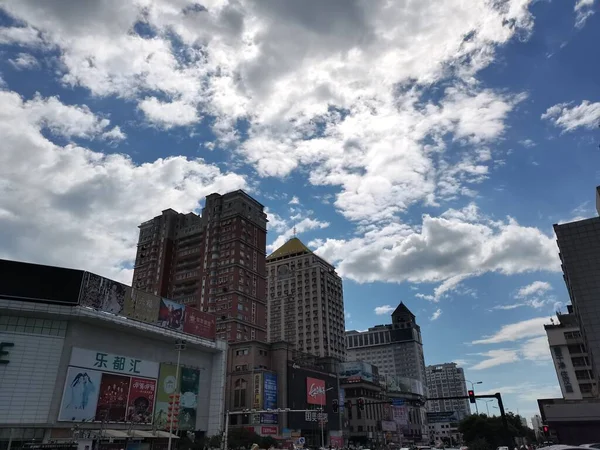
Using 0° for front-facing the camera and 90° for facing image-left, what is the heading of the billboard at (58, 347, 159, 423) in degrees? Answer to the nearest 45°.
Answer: approximately 315°
